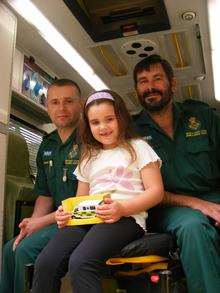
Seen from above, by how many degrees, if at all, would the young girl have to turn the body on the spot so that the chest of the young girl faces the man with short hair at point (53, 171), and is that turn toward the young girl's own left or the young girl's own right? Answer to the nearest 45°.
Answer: approximately 90° to the young girl's own right

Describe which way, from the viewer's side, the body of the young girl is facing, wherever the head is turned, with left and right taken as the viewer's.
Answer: facing the viewer and to the left of the viewer
